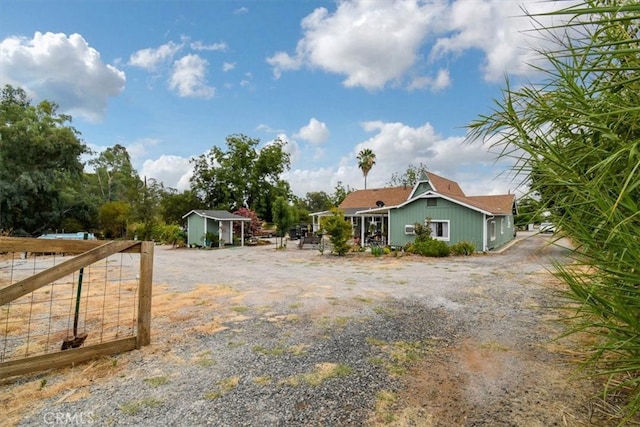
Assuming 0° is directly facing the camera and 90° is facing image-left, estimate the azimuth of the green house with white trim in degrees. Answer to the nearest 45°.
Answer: approximately 45°

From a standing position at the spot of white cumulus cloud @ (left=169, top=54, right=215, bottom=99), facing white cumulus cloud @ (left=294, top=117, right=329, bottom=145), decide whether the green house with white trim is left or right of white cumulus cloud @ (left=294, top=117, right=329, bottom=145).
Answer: right

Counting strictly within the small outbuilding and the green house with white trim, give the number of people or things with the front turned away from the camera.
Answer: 0

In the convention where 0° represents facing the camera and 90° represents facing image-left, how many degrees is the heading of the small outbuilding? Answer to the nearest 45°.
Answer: approximately 315°

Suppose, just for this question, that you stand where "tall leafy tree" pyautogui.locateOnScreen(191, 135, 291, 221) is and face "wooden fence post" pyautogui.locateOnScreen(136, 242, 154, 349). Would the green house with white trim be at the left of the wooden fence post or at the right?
left

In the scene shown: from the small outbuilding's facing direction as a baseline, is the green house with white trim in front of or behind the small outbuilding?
in front

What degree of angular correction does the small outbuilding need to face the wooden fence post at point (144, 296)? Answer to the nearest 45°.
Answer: approximately 45° to its right

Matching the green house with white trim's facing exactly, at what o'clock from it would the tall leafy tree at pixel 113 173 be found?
The tall leafy tree is roughly at 2 o'clock from the green house with white trim.

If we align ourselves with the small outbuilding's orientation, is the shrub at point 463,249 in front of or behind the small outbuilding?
in front

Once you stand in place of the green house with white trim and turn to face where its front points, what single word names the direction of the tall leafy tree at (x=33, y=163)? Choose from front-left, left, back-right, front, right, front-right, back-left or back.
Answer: front-right

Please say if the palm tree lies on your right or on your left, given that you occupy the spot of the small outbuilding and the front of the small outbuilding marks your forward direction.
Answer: on your left
